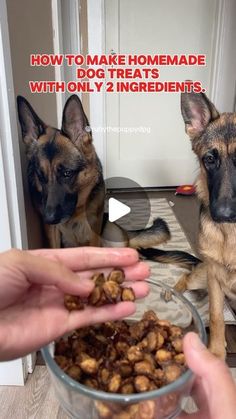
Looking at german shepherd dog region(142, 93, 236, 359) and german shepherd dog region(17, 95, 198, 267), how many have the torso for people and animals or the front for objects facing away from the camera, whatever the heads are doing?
0

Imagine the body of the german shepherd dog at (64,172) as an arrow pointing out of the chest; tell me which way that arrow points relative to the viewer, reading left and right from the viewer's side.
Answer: facing the viewer and to the left of the viewer

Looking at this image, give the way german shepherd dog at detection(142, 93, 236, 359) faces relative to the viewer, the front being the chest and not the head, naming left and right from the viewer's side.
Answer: facing the viewer
